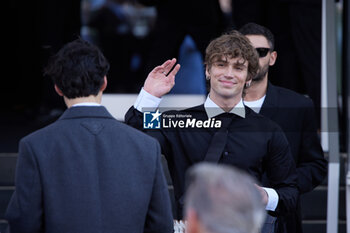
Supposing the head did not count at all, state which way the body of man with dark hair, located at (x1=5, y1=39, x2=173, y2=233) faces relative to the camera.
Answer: away from the camera

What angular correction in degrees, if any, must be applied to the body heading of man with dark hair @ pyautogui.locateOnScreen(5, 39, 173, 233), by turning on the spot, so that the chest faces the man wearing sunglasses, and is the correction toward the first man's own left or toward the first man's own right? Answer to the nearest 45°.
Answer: approximately 45° to the first man's own right

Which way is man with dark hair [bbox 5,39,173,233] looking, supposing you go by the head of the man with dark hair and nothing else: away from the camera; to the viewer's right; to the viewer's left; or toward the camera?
away from the camera

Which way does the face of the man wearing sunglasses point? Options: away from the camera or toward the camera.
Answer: toward the camera
